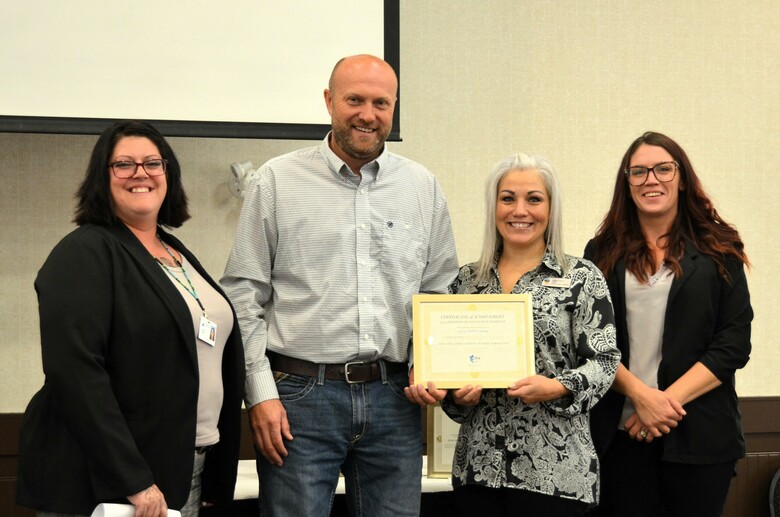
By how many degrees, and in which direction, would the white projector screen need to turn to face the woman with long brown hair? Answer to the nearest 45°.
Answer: approximately 45° to its left

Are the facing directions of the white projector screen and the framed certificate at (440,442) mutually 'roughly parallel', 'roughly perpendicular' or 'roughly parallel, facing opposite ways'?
roughly parallel

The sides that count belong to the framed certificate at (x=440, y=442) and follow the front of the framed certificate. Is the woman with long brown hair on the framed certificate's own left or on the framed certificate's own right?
on the framed certificate's own left

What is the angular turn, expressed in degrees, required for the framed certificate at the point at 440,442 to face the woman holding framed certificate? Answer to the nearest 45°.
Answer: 0° — it already faces them

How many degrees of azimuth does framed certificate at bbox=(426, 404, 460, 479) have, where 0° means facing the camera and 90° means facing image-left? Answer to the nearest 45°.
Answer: approximately 0°

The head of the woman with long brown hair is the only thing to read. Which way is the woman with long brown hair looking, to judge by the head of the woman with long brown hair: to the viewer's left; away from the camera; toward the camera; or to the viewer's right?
toward the camera

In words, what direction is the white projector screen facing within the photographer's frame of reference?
facing the viewer

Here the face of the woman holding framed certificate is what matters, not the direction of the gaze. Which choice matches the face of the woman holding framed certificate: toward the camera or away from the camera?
toward the camera

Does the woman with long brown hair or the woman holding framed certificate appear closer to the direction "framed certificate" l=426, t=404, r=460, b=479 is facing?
the woman holding framed certificate
